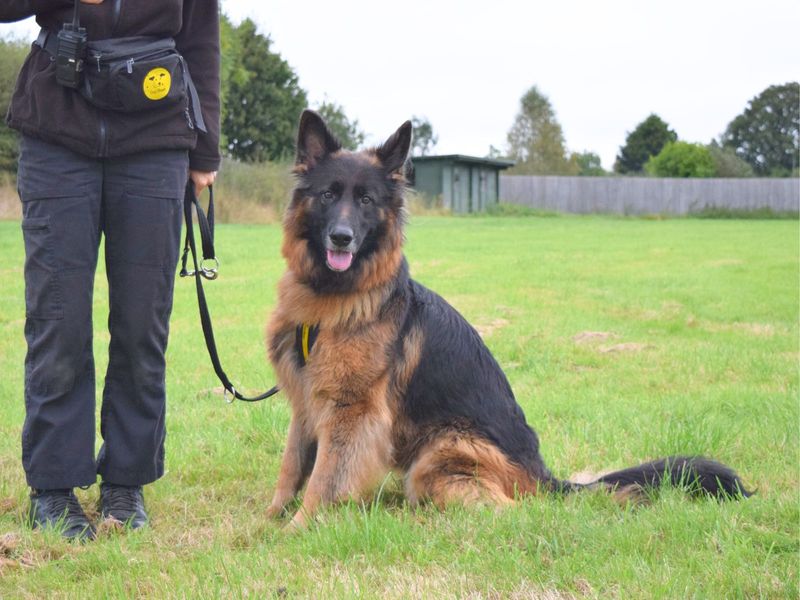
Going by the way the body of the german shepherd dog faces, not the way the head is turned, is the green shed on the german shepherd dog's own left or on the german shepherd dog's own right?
on the german shepherd dog's own right

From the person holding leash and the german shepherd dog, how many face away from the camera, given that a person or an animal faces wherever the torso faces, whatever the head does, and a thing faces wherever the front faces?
0

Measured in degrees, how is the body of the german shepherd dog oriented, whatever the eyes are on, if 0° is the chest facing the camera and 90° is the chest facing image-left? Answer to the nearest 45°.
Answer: approximately 45°

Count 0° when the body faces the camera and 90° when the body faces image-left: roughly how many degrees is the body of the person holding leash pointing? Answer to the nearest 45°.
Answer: approximately 0°

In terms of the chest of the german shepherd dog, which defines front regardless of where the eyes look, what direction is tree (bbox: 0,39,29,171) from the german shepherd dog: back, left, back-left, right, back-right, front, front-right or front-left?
right

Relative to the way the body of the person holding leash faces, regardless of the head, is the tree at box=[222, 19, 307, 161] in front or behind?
behind

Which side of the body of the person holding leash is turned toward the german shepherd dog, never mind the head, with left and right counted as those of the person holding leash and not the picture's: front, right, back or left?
left

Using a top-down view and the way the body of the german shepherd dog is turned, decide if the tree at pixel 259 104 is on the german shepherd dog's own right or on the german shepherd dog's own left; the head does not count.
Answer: on the german shepherd dog's own right

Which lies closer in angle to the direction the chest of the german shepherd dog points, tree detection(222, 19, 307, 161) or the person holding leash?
the person holding leash
